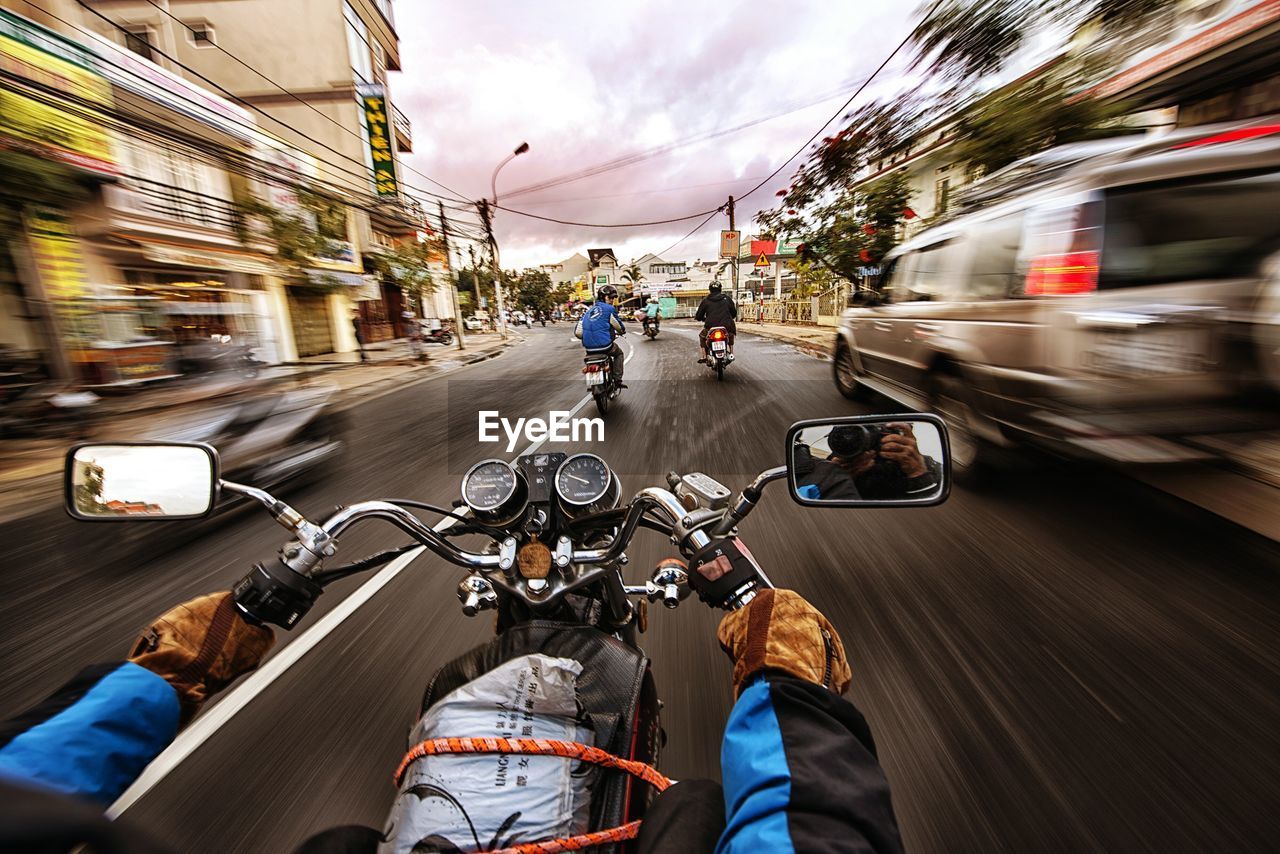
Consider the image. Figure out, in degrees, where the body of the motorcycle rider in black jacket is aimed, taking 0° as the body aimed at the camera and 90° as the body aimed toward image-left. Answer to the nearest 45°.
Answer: approximately 180°

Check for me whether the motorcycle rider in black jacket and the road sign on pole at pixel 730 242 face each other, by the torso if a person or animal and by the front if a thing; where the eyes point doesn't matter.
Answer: yes

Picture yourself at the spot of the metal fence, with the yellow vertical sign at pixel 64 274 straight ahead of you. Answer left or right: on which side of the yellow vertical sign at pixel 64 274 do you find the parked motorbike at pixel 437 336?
right

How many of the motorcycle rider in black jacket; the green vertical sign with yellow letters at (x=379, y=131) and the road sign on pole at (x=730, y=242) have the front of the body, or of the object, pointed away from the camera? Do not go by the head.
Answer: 1

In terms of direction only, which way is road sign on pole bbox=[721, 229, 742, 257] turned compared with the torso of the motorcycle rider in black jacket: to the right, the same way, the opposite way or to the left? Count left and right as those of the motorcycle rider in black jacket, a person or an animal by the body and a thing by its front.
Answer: the opposite way

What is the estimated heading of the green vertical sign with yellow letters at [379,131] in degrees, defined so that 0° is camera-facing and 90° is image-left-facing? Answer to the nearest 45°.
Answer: approximately 0°

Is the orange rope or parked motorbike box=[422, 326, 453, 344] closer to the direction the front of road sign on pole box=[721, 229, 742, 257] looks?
the orange rope

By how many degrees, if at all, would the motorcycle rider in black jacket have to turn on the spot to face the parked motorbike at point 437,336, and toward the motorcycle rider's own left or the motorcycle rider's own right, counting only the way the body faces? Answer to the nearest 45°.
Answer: approximately 45° to the motorcycle rider's own left

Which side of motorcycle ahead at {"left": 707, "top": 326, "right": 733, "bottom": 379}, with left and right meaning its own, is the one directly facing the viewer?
back

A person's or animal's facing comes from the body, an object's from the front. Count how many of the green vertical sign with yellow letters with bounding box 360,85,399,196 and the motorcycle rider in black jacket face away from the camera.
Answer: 1

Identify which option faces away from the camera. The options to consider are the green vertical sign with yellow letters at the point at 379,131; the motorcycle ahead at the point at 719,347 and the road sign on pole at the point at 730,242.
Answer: the motorcycle ahead

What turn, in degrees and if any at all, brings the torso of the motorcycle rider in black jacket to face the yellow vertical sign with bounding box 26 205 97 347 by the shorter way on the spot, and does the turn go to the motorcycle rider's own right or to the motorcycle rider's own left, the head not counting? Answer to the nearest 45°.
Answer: approximately 90° to the motorcycle rider's own left

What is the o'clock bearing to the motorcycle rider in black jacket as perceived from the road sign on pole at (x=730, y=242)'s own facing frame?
The motorcycle rider in black jacket is roughly at 12 o'clock from the road sign on pole.
